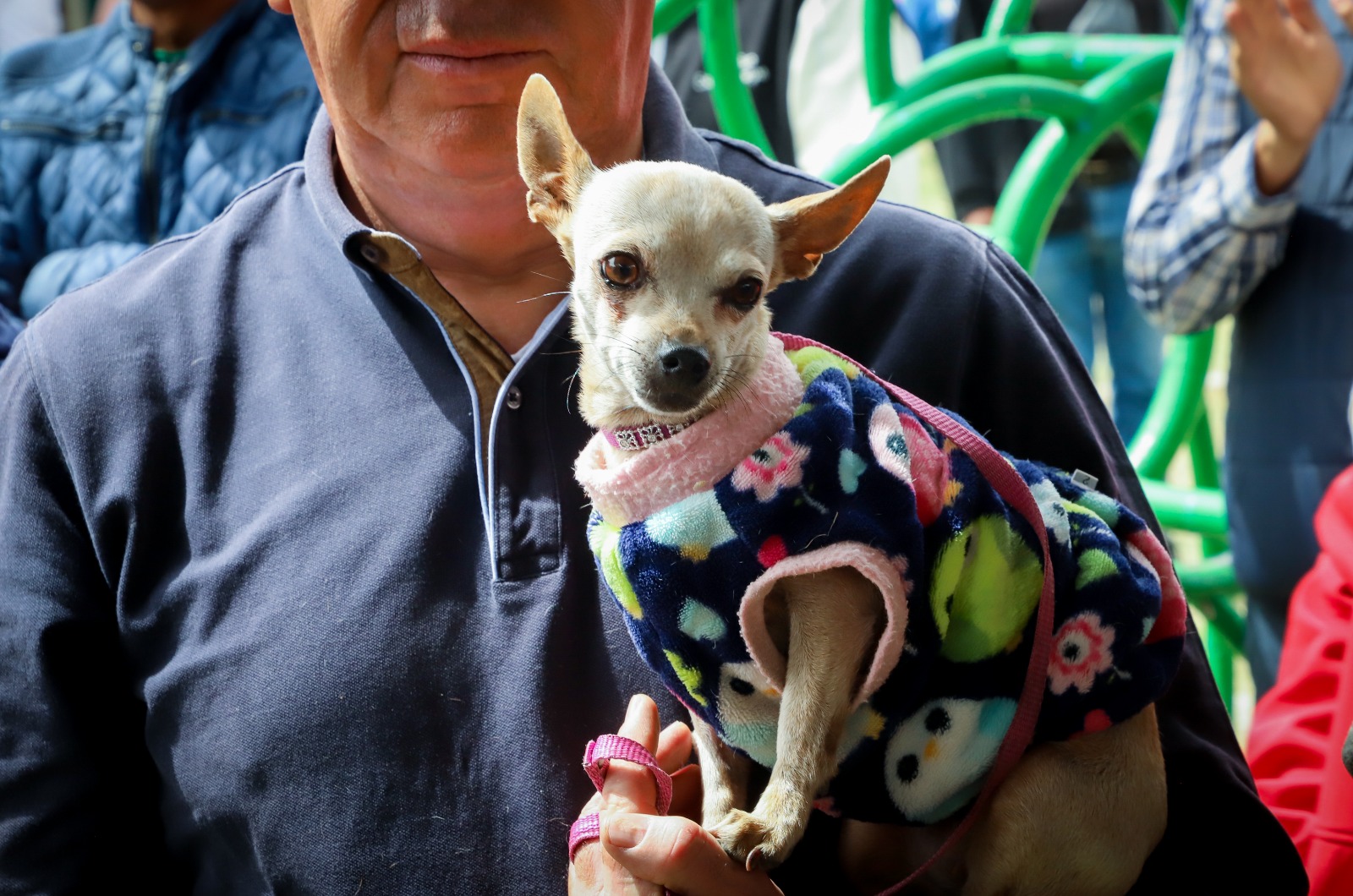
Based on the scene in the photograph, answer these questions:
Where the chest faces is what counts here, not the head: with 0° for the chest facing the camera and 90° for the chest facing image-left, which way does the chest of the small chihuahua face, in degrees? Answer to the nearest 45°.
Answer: approximately 45°

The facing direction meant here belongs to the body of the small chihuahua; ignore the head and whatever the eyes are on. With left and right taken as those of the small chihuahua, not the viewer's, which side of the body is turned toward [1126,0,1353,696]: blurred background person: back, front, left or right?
back

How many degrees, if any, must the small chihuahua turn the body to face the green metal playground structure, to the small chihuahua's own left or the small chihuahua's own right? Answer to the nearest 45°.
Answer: approximately 135° to the small chihuahua's own right

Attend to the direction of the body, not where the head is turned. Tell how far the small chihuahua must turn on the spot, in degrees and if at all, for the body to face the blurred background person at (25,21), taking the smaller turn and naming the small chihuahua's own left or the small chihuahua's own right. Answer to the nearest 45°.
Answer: approximately 90° to the small chihuahua's own right

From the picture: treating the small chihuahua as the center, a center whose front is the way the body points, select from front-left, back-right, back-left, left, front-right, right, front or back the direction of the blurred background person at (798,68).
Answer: back-right
